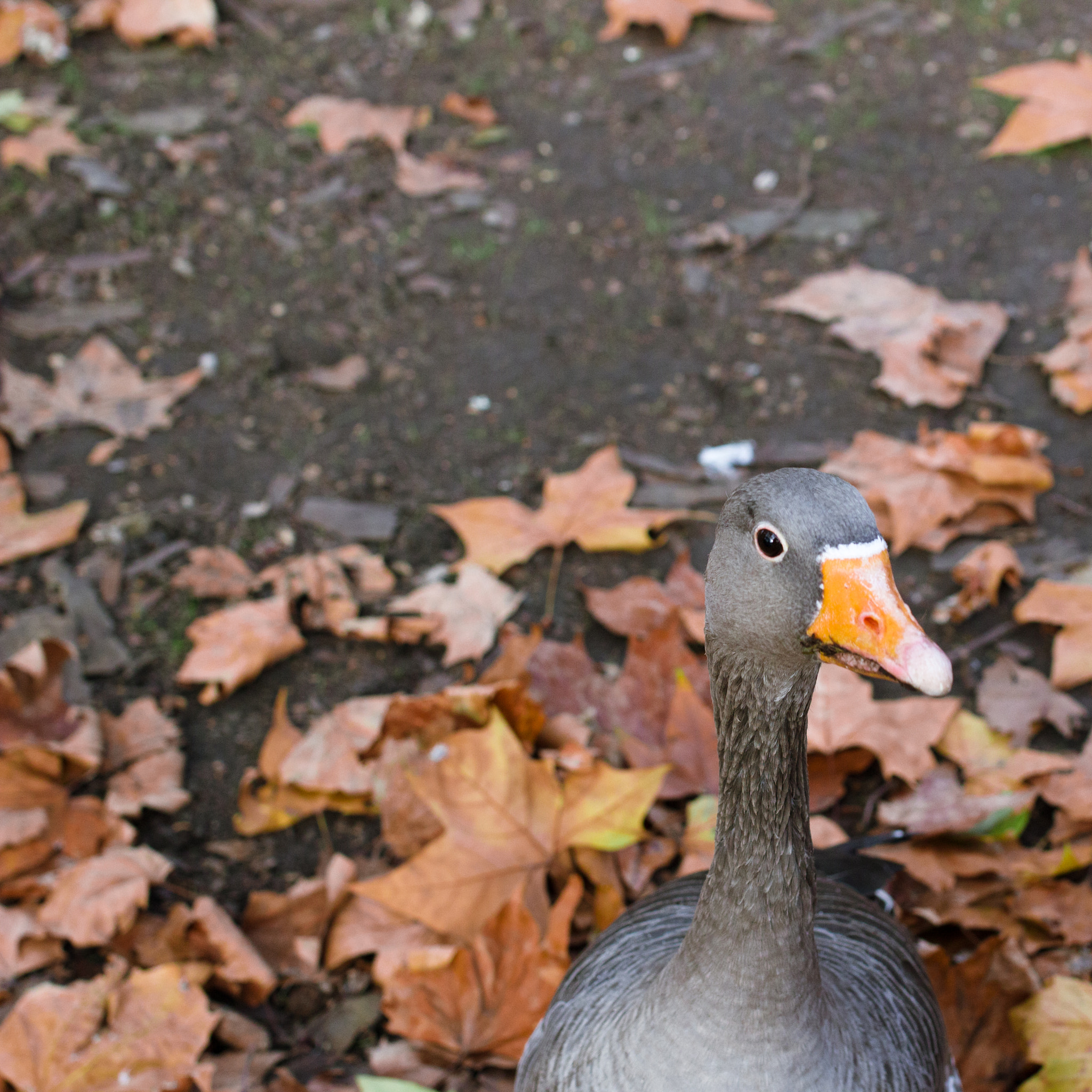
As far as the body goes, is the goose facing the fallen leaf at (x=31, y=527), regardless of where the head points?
no

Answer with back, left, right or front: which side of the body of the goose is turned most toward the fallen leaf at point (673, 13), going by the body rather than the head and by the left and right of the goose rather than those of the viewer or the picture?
back

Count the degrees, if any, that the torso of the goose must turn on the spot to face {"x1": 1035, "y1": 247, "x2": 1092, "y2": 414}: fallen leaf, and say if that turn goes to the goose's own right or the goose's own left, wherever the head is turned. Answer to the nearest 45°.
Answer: approximately 180°

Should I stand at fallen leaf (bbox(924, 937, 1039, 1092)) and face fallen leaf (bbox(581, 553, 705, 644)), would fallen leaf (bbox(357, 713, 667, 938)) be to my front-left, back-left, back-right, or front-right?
front-left

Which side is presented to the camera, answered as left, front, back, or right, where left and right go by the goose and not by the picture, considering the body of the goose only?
front

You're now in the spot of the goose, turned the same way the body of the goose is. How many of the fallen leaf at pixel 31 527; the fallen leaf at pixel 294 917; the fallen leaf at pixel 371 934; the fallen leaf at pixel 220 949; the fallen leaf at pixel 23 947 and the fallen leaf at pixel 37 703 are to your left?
0

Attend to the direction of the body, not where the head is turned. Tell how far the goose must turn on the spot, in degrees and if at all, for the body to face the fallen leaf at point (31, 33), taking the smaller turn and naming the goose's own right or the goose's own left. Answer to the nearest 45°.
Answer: approximately 135° to the goose's own right

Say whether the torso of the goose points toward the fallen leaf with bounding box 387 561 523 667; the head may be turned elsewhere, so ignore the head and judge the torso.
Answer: no

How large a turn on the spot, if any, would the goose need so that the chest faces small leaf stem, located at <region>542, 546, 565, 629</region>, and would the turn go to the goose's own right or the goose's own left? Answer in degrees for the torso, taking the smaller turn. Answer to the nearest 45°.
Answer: approximately 180°

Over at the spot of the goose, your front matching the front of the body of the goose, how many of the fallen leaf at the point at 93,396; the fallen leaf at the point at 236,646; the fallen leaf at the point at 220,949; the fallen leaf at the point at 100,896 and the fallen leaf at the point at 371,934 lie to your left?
0

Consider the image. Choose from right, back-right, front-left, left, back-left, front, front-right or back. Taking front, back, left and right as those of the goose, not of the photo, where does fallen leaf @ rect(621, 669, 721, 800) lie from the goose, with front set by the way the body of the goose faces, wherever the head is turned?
back

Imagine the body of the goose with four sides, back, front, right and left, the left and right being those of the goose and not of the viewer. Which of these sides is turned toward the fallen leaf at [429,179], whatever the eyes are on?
back

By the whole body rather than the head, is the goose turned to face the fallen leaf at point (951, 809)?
no

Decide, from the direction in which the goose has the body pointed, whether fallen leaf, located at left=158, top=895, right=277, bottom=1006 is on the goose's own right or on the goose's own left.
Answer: on the goose's own right

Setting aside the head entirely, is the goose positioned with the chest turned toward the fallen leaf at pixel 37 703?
no
